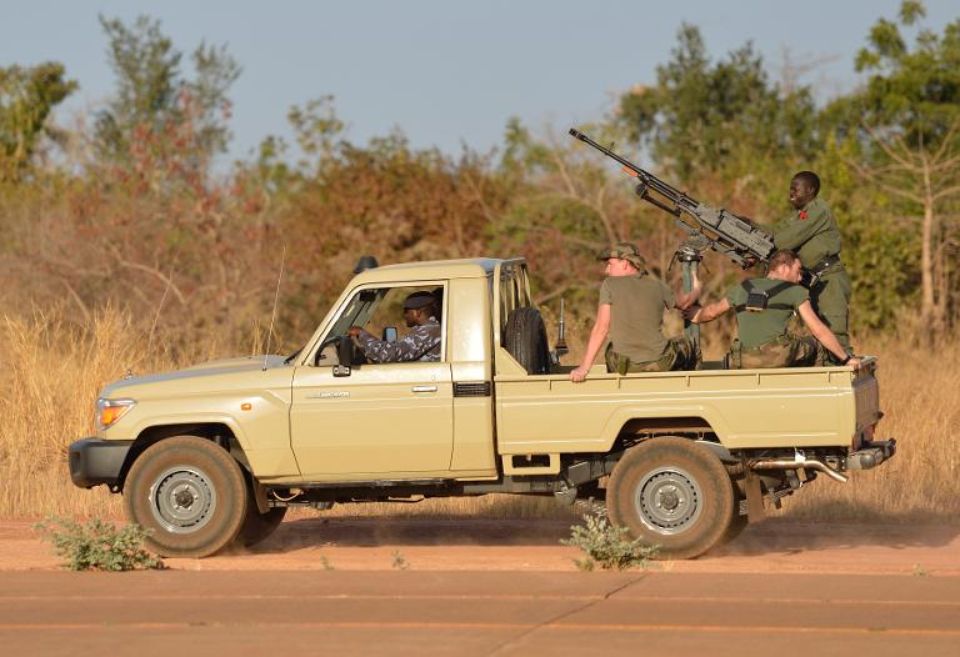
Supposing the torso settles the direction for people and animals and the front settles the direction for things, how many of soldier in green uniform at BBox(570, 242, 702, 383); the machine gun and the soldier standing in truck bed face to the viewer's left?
2

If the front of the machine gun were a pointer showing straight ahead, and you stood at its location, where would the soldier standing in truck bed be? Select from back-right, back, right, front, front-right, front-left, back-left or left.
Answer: back

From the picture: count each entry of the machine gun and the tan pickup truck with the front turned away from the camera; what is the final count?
0

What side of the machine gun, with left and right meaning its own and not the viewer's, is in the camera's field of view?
left

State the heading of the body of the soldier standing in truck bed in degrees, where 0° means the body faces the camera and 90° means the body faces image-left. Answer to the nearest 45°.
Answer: approximately 90°

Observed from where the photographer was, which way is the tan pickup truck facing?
facing to the left of the viewer

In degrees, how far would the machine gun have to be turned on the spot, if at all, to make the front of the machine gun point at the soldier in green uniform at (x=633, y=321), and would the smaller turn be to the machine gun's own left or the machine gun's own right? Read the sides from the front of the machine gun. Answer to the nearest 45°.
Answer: approximately 45° to the machine gun's own left

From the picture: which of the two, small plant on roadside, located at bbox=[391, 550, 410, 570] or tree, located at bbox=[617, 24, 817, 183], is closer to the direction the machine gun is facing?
the small plant on roadside

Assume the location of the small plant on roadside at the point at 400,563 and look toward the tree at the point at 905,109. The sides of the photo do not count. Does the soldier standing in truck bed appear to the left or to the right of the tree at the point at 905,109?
right
